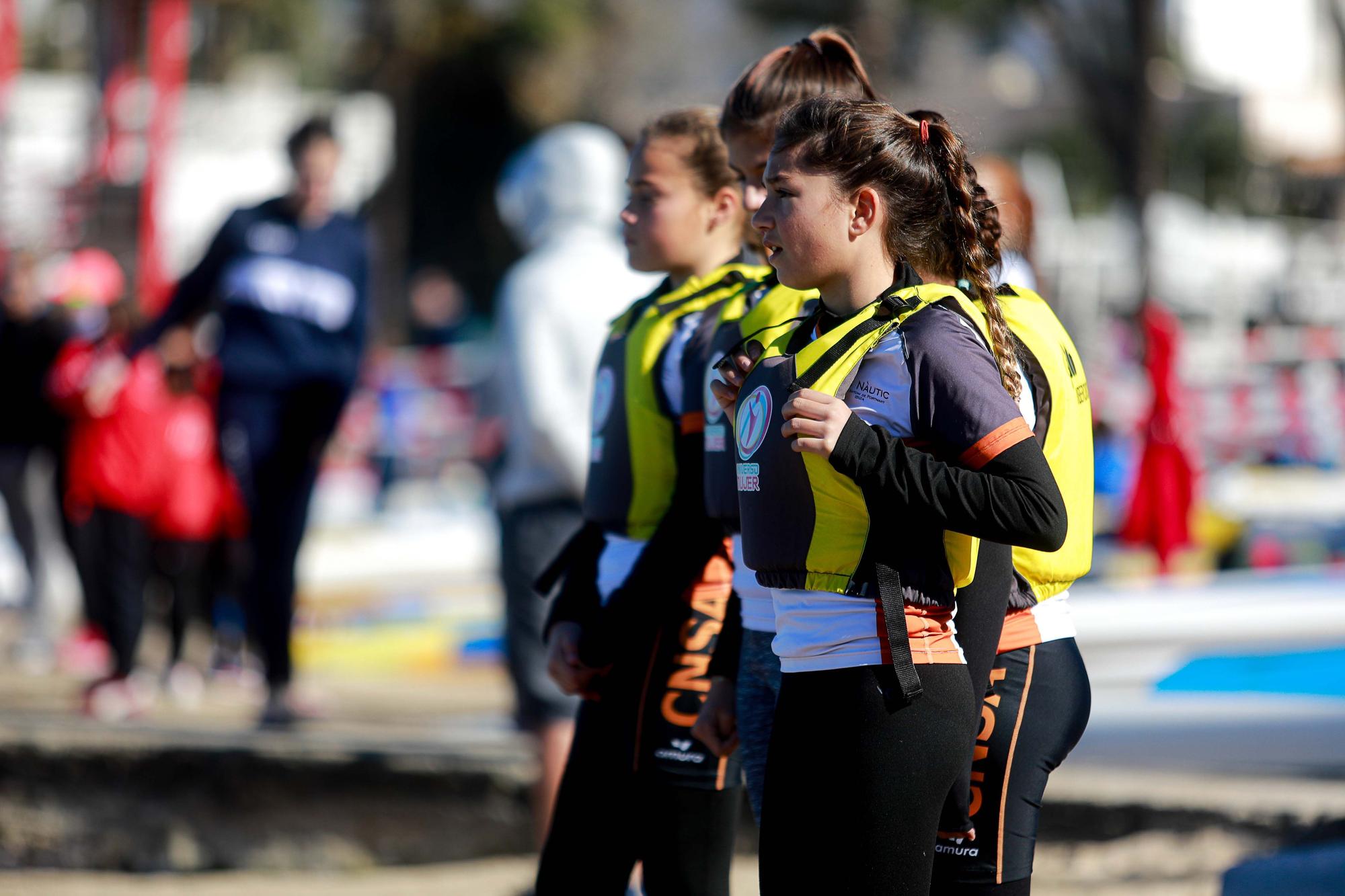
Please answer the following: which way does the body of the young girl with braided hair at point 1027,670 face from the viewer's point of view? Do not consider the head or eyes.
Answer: to the viewer's left

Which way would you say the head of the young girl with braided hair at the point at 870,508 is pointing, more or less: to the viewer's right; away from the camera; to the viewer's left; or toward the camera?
to the viewer's left

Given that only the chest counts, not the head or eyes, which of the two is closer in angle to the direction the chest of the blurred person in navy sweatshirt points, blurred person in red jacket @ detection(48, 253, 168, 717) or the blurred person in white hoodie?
the blurred person in white hoodie

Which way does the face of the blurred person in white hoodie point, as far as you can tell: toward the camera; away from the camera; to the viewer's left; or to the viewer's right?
away from the camera

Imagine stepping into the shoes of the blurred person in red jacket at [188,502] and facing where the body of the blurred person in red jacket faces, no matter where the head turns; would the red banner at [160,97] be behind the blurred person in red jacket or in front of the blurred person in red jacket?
behind

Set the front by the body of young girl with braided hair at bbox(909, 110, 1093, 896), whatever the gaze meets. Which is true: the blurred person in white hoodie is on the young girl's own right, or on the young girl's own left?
on the young girl's own right

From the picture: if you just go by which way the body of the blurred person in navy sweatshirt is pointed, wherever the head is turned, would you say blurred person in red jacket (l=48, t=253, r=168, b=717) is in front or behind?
behind

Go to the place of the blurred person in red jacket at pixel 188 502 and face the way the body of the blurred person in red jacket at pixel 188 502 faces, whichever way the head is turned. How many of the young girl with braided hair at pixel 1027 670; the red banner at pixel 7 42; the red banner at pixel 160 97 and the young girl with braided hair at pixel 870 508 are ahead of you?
2

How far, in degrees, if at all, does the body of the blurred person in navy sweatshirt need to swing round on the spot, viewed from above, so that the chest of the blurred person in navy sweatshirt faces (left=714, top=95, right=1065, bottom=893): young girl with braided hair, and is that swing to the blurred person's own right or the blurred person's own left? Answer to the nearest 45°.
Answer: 0° — they already face them

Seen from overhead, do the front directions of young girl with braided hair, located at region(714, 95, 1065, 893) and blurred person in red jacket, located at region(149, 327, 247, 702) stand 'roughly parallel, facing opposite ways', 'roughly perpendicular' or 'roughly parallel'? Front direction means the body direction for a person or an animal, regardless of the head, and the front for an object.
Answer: roughly perpendicular

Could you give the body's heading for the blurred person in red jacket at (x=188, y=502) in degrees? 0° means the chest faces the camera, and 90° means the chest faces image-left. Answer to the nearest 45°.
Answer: approximately 0°
